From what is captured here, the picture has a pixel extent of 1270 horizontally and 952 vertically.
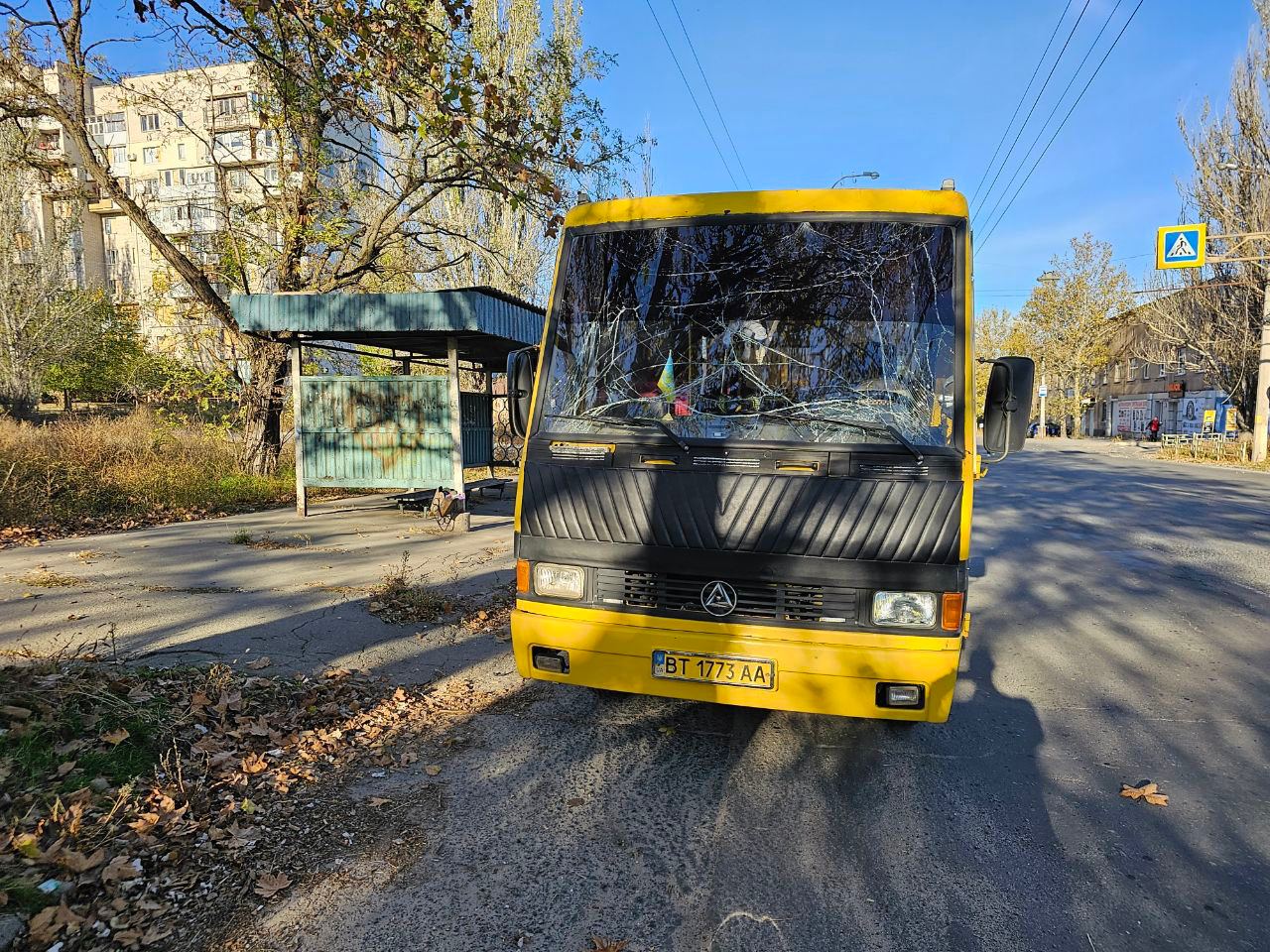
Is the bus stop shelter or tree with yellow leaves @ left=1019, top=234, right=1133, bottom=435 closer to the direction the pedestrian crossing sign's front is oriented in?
the bus stop shelter

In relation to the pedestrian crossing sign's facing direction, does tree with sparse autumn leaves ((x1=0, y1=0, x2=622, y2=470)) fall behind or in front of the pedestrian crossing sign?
in front

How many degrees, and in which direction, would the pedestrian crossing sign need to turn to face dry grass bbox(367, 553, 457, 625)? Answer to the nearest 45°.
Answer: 0° — it already faces it

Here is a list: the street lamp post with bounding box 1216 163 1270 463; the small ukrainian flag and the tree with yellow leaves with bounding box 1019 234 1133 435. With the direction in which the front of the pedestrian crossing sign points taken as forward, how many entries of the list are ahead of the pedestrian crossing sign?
1

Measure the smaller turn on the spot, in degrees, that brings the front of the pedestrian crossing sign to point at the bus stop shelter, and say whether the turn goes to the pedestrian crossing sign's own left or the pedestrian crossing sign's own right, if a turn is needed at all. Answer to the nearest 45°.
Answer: approximately 45° to the pedestrian crossing sign's own right

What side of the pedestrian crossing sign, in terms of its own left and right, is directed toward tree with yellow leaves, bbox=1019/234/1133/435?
back

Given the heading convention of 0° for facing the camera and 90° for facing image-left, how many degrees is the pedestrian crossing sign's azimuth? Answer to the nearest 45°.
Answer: approximately 0°

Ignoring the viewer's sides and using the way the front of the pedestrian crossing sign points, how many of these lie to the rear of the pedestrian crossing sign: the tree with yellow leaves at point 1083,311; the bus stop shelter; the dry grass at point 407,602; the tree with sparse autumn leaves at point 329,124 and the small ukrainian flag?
1

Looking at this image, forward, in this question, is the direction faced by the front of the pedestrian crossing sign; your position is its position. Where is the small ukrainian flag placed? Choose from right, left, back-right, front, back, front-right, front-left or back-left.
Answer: front

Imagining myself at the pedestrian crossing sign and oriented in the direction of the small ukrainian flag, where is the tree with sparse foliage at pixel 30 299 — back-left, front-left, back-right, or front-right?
front-right

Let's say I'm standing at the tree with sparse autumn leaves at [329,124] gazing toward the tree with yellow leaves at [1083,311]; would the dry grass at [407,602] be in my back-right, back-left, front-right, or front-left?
back-right

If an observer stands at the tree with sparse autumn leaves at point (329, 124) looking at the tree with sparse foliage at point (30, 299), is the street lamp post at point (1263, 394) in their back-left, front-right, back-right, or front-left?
back-right
